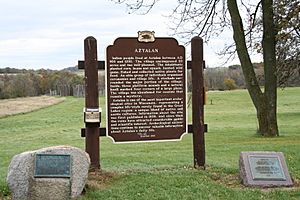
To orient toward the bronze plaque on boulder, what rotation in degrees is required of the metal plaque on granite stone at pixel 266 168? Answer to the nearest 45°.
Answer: approximately 45° to its right

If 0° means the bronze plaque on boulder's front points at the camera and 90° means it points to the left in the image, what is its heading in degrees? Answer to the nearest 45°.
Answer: approximately 0°

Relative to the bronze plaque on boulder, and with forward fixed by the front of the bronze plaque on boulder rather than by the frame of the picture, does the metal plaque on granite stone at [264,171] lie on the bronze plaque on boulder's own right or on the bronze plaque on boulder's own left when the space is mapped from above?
on the bronze plaque on boulder's own left

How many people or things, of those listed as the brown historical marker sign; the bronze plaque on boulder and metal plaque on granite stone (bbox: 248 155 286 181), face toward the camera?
3

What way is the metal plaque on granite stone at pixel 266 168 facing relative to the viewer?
toward the camera

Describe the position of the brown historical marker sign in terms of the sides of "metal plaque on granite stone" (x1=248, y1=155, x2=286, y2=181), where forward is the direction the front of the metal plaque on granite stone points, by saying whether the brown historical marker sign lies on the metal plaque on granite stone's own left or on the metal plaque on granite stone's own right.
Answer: on the metal plaque on granite stone's own right

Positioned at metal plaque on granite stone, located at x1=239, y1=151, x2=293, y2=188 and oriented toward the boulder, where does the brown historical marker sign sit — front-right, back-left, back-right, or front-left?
front-right

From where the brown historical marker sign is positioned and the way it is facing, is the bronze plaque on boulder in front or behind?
in front

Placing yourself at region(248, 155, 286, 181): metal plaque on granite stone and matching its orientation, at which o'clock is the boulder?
The boulder is roughly at 2 o'clock from the metal plaque on granite stone.

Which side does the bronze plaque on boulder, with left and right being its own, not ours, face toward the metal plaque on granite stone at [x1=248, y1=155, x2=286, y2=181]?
left

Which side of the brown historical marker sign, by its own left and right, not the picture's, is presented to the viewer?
front
